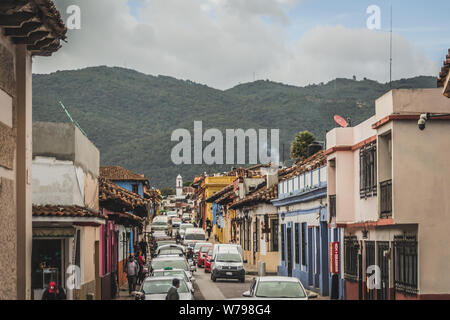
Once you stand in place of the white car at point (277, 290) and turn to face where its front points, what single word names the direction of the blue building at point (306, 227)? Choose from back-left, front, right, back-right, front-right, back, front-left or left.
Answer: back

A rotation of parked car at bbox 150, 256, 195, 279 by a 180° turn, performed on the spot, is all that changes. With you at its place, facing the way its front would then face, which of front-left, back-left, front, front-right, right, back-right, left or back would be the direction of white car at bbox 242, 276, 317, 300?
back

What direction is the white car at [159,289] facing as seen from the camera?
toward the camera

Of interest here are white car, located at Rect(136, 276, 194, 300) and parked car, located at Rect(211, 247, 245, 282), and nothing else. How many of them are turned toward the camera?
2

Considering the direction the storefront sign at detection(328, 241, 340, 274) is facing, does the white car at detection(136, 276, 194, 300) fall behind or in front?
in front

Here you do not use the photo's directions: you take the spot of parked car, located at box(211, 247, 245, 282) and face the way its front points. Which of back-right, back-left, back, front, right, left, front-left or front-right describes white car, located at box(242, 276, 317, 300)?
front

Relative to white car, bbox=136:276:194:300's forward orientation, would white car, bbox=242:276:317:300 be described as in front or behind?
in front

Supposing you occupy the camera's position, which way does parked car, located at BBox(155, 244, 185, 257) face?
facing the viewer

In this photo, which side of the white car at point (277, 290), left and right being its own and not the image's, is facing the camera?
front

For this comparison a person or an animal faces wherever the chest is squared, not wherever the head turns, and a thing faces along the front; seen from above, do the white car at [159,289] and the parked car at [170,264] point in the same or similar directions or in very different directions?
same or similar directions

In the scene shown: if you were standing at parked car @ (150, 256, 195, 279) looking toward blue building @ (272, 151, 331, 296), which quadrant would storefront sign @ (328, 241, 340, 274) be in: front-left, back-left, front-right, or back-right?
front-right

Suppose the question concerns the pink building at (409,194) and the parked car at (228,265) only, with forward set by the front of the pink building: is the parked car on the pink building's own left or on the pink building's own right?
on the pink building's own right

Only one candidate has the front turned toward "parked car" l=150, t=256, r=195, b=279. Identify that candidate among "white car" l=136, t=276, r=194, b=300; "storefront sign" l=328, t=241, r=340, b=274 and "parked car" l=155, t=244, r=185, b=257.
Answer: "parked car" l=155, t=244, r=185, b=257

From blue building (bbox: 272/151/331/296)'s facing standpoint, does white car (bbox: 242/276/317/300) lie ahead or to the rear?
ahead
